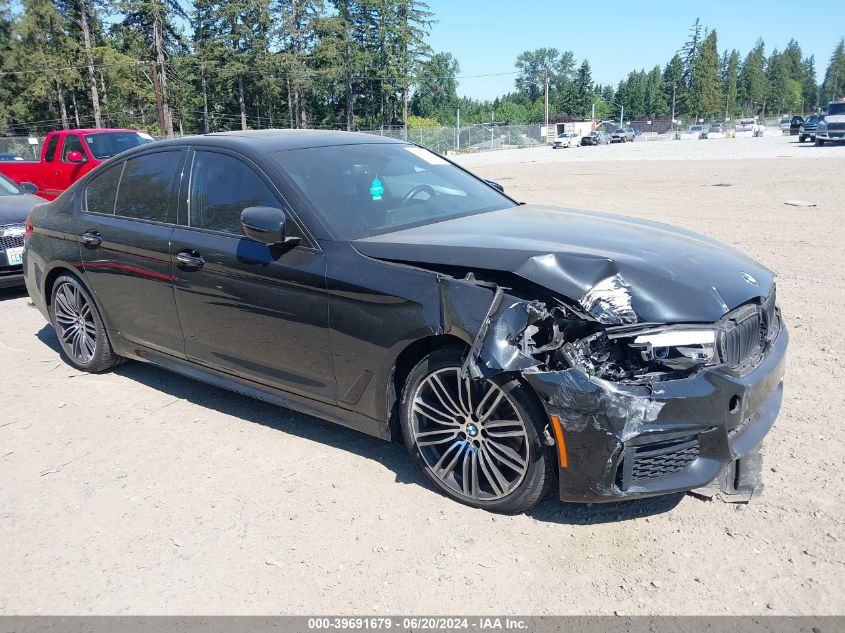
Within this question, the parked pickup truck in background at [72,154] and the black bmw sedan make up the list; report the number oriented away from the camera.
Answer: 0

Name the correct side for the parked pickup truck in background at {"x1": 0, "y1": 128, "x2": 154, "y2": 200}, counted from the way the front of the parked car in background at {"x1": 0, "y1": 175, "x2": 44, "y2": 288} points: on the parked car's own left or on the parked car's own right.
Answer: on the parked car's own left

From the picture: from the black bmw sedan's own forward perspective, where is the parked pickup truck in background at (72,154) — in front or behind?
behind

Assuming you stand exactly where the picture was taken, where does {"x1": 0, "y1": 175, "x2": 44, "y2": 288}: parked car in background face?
facing the viewer and to the right of the viewer

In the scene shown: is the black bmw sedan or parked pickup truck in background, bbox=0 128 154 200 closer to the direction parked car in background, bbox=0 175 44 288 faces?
the black bmw sedan

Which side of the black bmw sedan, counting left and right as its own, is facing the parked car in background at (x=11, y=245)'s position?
back

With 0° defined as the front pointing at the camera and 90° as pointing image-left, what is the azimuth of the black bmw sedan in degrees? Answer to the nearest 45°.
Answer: approximately 315°

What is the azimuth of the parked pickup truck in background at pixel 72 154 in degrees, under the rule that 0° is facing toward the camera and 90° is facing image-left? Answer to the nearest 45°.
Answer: approximately 315°
